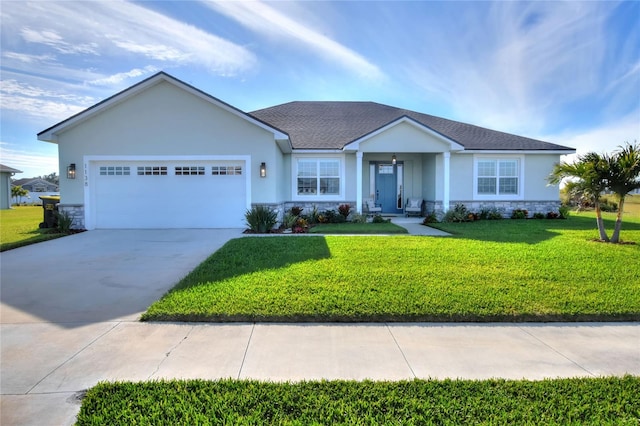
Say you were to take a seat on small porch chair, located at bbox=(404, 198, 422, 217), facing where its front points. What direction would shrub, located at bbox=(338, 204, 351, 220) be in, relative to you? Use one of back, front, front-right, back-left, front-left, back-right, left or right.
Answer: front-right

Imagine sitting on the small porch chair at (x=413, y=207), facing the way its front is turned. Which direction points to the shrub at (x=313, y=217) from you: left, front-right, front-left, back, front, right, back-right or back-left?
front-right

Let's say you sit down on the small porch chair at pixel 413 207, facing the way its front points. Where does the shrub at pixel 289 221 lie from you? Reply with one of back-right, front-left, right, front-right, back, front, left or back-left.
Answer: front-right

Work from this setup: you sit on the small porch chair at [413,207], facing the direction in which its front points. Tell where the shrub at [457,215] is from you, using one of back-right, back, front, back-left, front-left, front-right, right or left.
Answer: front-left

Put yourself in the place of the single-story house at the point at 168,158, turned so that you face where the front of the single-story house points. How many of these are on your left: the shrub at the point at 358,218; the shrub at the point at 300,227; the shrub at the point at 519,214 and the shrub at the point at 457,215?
4

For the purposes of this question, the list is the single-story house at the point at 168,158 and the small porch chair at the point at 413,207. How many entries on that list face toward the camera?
2

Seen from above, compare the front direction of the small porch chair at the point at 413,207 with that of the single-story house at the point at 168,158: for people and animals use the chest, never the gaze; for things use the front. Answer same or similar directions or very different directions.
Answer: same or similar directions

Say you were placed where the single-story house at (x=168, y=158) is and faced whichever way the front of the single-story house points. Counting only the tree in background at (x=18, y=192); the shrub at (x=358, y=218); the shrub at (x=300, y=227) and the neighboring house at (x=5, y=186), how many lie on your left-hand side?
2

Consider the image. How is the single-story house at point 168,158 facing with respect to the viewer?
toward the camera
